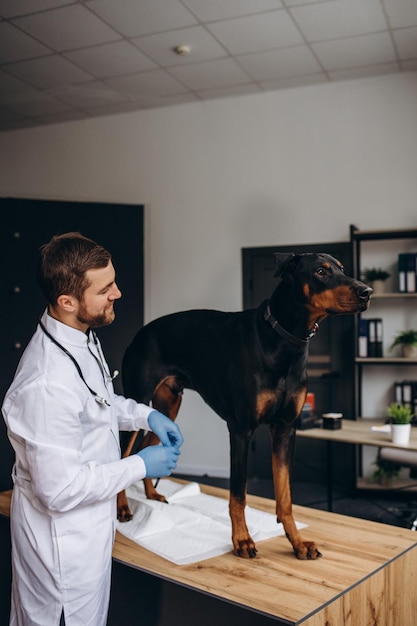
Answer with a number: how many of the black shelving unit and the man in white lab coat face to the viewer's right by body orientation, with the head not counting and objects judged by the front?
1

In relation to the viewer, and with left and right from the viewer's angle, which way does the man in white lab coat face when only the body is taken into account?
facing to the right of the viewer

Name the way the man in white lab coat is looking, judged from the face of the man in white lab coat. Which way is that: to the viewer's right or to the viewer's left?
to the viewer's right

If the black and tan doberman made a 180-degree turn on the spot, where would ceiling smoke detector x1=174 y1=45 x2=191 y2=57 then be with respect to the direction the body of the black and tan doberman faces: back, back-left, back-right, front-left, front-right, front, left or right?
front-right

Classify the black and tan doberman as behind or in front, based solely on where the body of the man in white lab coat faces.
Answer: in front

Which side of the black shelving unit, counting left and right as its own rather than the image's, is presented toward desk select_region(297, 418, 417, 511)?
front

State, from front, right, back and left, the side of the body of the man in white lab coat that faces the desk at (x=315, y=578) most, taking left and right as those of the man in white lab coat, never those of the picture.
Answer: front

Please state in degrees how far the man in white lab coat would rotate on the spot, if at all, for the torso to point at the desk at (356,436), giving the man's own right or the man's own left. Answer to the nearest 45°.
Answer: approximately 45° to the man's own left

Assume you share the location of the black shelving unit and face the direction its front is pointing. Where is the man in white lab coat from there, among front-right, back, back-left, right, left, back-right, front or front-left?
front

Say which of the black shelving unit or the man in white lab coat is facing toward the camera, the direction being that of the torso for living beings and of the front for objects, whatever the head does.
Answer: the black shelving unit

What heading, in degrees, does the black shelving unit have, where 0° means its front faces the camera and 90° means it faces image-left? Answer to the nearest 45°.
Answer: approximately 0°

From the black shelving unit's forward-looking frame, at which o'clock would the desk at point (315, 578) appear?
The desk is roughly at 12 o'clock from the black shelving unit.

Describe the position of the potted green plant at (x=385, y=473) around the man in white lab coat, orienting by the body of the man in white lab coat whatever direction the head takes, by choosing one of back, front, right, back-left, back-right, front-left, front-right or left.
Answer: front-left

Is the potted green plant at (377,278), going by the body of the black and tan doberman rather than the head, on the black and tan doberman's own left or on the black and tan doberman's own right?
on the black and tan doberman's own left
